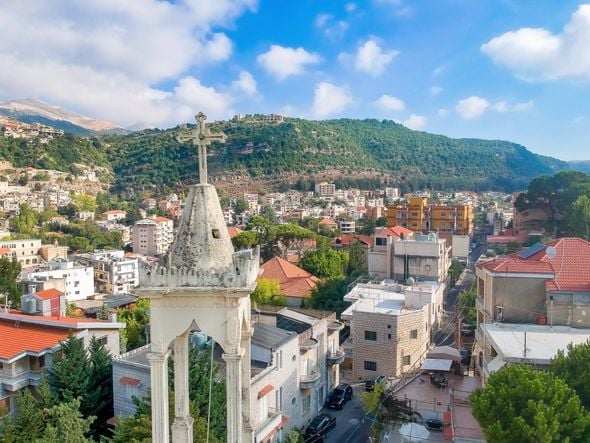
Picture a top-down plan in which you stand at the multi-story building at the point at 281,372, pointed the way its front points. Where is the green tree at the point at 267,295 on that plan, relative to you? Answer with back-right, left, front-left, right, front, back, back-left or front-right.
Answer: back-left

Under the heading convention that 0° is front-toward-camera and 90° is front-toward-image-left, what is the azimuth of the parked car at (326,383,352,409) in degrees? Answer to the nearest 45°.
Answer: approximately 45°

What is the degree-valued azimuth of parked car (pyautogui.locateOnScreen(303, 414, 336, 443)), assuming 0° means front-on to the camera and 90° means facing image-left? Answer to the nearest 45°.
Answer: approximately 45°

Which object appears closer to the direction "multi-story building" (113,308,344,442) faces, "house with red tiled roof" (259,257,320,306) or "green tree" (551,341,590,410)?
the green tree

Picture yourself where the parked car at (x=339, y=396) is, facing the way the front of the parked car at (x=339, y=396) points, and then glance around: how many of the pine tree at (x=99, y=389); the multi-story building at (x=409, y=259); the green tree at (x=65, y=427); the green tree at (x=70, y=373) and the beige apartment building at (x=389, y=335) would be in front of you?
3

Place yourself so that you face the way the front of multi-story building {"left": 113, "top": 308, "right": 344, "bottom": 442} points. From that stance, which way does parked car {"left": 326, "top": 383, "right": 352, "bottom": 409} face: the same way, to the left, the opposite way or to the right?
to the right

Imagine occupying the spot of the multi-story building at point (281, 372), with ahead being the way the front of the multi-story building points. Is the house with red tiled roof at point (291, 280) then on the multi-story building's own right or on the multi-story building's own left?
on the multi-story building's own left

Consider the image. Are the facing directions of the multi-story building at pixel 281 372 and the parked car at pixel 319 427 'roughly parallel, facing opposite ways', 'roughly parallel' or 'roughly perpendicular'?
roughly perpendicular

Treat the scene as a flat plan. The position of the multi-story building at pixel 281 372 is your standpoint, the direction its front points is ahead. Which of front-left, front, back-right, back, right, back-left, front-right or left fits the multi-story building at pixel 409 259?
left

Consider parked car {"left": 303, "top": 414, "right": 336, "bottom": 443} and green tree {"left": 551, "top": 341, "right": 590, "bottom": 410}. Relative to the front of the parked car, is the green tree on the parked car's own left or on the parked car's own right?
on the parked car's own left
